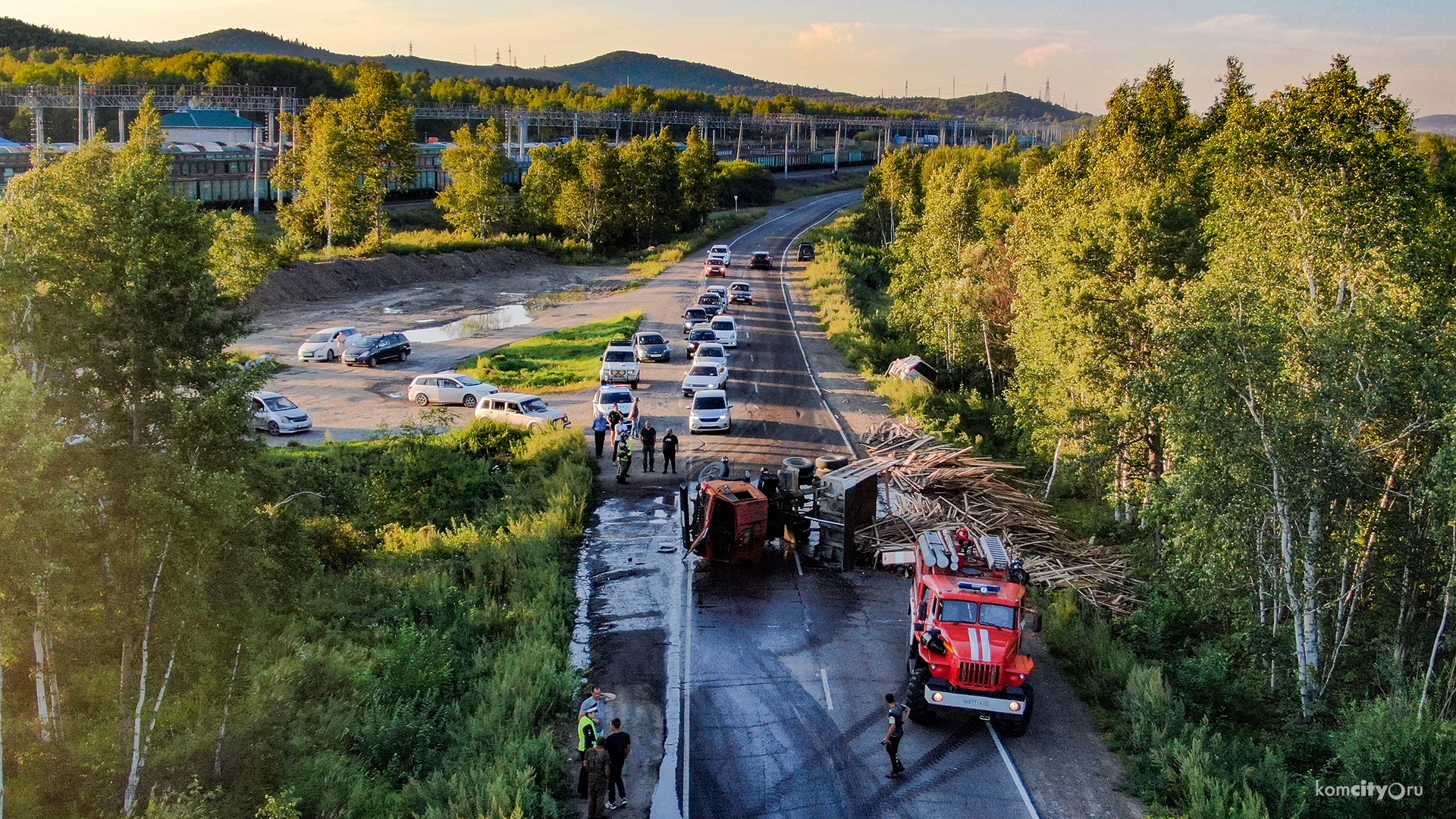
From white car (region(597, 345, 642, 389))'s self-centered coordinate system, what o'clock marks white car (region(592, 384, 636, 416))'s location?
white car (region(592, 384, 636, 416)) is roughly at 12 o'clock from white car (region(597, 345, 642, 389)).

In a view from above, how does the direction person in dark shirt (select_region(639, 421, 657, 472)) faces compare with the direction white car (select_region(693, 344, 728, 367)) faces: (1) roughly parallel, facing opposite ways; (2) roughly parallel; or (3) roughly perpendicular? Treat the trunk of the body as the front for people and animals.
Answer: roughly parallel

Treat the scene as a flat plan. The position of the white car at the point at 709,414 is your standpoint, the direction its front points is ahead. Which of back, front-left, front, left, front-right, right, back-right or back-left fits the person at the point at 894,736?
front

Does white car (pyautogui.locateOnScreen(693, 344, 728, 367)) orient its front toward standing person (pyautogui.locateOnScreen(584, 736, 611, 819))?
yes

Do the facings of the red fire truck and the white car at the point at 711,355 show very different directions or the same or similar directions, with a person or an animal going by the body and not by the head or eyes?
same or similar directions

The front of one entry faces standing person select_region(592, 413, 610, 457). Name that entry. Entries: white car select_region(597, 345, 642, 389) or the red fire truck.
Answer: the white car

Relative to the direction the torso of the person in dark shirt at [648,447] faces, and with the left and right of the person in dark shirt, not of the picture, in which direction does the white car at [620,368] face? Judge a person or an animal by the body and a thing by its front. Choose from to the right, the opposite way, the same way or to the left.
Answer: the same way

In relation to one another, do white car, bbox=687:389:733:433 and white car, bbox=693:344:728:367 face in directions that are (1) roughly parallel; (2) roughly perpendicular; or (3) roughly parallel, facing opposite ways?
roughly parallel

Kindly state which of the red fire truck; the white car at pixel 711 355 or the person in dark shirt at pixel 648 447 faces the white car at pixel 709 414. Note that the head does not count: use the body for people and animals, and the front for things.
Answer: the white car at pixel 711 355

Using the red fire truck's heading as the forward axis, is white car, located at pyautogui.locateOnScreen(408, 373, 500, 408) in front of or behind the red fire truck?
behind

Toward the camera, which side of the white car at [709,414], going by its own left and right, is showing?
front

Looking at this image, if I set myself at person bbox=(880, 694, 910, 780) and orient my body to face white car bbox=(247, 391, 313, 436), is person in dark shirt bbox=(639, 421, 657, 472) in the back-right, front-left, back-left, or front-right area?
front-right

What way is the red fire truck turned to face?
toward the camera

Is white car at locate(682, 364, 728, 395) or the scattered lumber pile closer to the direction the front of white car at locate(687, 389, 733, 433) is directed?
the scattered lumber pile

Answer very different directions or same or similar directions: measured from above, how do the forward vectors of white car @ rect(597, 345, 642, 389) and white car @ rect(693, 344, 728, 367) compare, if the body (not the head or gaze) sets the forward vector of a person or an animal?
same or similar directions

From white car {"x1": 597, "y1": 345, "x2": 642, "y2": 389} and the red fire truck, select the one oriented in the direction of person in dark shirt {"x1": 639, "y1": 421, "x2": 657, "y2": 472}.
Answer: the white car

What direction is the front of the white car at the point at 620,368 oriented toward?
toward the camera

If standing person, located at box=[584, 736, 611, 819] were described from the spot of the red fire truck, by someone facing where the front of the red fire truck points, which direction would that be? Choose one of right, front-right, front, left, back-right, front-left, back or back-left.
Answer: front-right

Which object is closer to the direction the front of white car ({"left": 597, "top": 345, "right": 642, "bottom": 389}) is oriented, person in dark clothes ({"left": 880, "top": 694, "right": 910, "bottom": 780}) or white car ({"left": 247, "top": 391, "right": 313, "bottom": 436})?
the person in dark clothes
